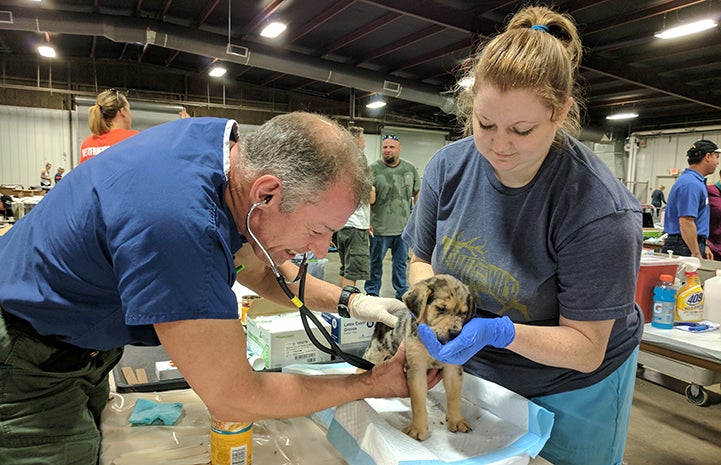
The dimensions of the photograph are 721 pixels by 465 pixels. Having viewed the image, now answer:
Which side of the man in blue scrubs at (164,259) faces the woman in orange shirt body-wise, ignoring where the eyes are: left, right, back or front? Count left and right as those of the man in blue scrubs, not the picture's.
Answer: left

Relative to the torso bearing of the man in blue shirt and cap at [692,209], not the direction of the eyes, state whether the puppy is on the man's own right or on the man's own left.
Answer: on the man's own right

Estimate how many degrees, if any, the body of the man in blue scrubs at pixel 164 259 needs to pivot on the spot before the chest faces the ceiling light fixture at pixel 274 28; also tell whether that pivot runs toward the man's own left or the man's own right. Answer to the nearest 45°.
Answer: approximately 90° to the man's own left

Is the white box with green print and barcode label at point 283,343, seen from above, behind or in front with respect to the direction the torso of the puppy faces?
behind

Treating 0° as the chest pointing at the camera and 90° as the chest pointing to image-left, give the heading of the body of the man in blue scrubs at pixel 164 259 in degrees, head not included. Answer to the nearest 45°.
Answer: approximately 270°
